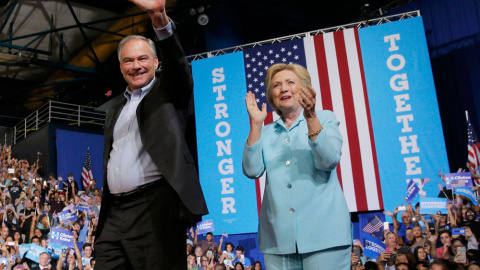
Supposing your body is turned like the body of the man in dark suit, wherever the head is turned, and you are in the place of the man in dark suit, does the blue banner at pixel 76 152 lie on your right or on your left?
on your right

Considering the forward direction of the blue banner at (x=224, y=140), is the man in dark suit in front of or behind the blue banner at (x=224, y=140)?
in front

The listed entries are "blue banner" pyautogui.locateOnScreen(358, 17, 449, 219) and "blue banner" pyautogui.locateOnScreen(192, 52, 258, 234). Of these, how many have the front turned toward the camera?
2

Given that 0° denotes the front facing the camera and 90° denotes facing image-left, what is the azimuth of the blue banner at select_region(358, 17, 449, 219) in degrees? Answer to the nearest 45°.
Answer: approximately 0°

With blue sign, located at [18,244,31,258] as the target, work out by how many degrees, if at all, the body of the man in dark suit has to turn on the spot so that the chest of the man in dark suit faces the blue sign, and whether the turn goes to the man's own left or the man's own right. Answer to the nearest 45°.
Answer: approximately 135° to the man's own right

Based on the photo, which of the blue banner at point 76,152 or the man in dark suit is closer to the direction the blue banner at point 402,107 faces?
the man in dark suit

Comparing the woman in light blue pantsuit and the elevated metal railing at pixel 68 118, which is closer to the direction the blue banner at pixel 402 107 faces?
the woman in light blue pantsuit

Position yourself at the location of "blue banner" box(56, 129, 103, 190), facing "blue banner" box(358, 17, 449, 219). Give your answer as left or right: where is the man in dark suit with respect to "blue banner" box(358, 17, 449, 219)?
right

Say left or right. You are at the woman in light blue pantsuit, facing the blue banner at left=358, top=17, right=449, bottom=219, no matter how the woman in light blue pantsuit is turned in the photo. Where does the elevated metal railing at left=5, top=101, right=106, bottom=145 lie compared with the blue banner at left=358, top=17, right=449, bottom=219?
left
